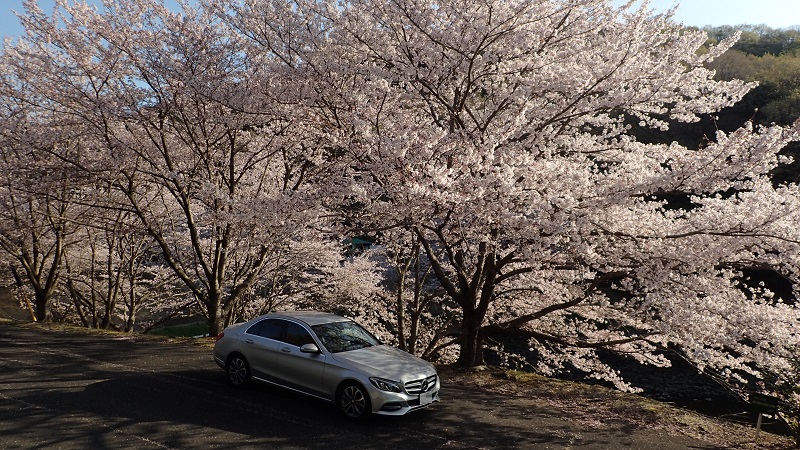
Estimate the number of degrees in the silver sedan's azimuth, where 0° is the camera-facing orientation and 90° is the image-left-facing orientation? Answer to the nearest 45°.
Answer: approximately 315°

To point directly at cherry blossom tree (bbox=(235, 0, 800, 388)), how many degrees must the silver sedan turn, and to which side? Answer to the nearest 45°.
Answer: approximately 45° to its left
